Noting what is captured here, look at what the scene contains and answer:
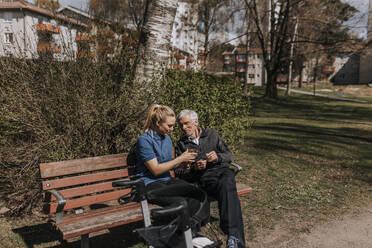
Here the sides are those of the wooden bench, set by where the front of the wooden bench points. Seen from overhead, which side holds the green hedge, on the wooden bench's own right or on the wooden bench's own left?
on the wooden bench's own left

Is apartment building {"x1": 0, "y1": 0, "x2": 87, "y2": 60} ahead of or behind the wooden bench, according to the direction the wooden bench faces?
behind

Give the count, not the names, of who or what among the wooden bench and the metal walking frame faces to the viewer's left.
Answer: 0

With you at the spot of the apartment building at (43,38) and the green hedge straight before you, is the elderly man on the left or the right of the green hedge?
right

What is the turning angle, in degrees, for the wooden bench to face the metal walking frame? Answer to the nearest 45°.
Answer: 0° — it already faces it

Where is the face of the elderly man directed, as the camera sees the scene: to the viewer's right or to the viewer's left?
to the viewer's left
